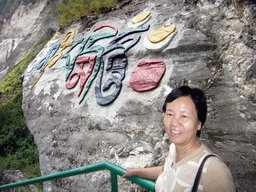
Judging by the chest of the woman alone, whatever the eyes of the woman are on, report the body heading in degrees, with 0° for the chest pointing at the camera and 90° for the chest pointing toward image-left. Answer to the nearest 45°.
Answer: approximately 45°
